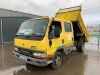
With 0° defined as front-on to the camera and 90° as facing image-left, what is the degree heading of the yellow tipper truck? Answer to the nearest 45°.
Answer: approximately 45°
